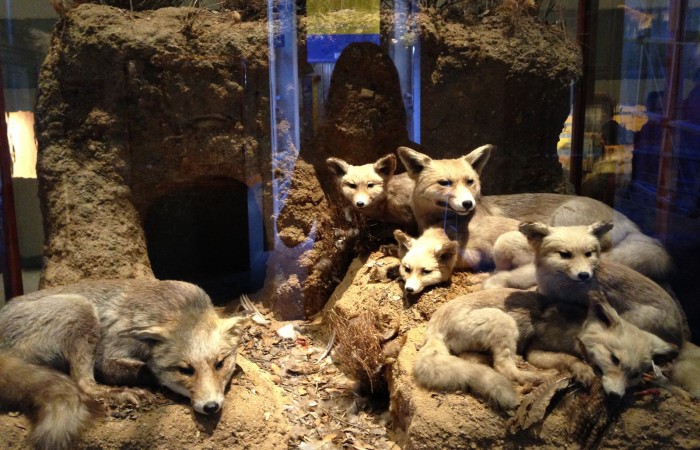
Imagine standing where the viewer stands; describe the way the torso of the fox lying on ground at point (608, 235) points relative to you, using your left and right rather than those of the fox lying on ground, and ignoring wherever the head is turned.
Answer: facing to the left of the viewer

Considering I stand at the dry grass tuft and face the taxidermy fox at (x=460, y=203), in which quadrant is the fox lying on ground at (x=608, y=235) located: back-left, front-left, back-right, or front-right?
front-right

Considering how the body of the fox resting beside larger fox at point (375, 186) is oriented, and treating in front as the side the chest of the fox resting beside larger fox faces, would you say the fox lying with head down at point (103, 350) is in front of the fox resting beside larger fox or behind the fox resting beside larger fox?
in front

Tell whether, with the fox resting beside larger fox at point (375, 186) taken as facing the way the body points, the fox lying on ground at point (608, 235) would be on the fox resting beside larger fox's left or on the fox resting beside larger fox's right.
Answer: on the fox resting beside larger fox's left

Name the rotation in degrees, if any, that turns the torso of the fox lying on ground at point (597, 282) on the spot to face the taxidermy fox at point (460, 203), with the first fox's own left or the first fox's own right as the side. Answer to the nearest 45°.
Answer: approximately 90° to the first fox's own right

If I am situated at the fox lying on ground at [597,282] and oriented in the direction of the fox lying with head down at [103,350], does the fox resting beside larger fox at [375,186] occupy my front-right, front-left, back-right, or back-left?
front-right

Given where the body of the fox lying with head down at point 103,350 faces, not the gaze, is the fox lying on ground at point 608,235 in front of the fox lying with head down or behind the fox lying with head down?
in front

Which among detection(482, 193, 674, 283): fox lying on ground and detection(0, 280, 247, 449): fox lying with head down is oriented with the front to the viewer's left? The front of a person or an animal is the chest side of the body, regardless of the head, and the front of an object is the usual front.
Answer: the fox lying on ground

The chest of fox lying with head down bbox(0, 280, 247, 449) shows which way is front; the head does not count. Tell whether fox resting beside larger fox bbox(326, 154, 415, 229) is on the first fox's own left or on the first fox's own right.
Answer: on the first fox's own left
